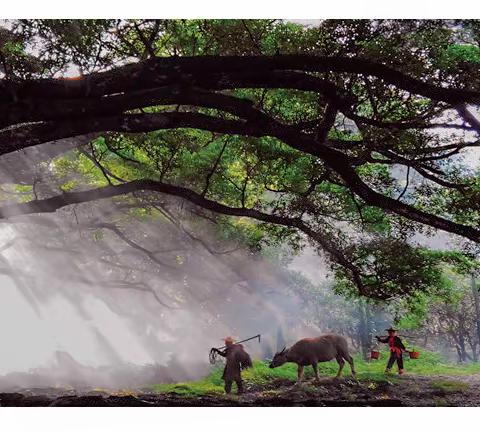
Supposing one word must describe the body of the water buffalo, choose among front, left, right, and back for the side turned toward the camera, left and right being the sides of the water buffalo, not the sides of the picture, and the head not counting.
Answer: left

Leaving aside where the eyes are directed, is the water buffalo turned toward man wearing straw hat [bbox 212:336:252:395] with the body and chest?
yes

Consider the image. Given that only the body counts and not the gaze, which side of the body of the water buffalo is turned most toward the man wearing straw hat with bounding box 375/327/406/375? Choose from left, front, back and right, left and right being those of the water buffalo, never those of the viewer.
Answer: back
